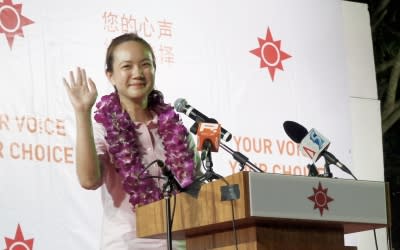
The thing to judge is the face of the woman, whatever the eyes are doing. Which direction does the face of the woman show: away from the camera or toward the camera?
toward the camera

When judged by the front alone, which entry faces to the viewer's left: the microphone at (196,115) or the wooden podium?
the microphone

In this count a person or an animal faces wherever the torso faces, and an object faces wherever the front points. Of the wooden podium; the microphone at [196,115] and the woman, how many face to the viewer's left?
1

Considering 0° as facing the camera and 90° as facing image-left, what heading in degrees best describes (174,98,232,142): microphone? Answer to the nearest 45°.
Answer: approximately 90°

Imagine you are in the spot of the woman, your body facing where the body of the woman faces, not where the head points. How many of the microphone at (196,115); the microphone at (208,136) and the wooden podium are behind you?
0

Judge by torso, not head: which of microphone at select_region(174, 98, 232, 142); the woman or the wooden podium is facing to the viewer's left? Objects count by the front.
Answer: the microphone

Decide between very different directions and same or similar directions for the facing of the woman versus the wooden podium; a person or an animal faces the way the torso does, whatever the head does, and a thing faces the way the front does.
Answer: same or similar directions

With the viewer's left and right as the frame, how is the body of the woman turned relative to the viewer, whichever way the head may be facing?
facing the viewer and to the right of the viewer

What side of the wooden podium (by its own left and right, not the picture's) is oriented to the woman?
back

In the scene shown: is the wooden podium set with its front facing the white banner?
no
